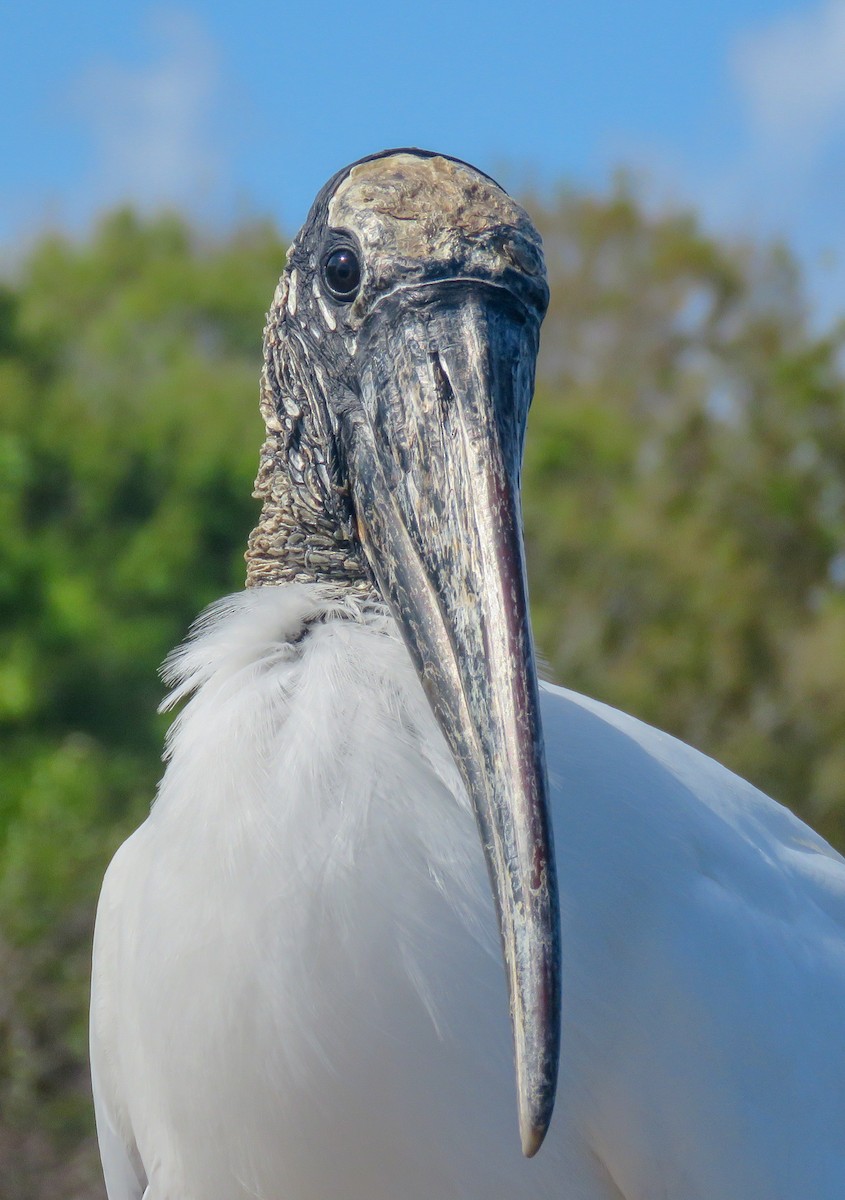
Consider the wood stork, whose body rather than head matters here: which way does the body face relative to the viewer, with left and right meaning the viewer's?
facing the viewer and to the left of the viewer
